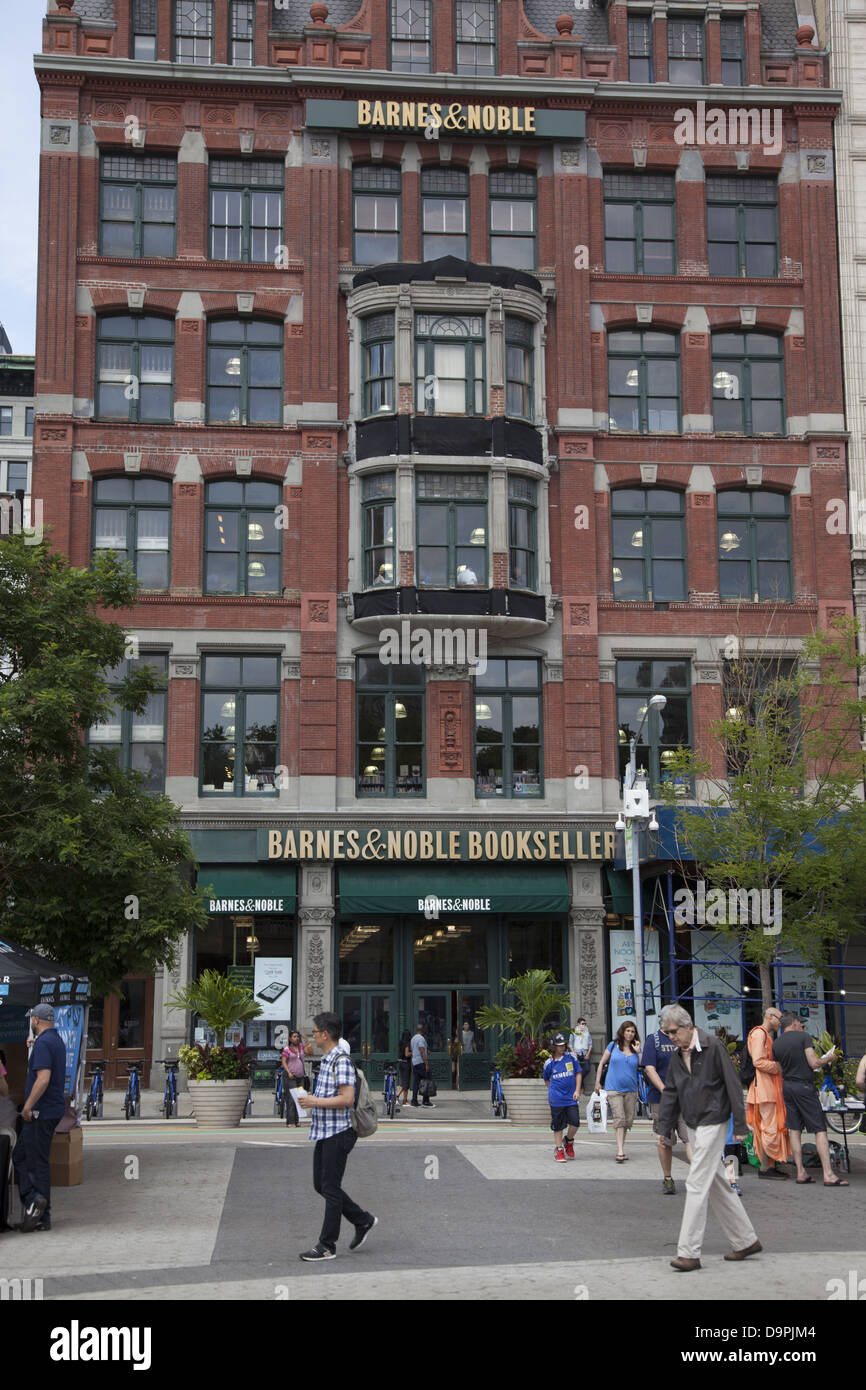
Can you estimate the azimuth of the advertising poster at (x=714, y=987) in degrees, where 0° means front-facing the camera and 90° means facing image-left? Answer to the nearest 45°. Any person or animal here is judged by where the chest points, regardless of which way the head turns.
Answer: approximately 0°

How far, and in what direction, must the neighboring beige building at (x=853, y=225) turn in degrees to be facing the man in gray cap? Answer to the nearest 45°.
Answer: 0° — it already faces them

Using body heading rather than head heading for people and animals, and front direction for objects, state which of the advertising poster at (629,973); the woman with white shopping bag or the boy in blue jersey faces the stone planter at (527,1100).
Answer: the advertising poster

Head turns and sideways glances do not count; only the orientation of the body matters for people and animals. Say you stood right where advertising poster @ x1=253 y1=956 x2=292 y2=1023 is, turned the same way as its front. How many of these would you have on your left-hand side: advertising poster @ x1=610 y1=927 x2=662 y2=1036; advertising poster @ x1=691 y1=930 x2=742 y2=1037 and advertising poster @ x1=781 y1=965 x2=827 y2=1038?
3

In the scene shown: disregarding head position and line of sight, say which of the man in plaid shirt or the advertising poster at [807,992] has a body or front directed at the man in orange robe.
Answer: the advertising poster

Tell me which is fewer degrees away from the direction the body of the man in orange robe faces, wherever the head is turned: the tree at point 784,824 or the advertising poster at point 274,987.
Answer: the tree

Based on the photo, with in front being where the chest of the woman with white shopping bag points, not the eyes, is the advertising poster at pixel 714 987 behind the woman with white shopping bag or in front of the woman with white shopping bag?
behind

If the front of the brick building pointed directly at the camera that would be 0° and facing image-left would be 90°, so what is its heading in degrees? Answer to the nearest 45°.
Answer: approximately 0°

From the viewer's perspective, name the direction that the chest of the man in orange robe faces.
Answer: to the viewer's right
